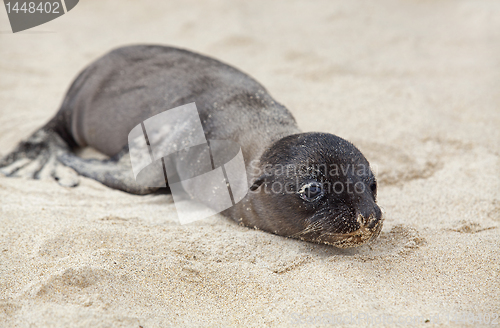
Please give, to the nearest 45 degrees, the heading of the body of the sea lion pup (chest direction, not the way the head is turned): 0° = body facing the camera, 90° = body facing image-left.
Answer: approximately 315°
